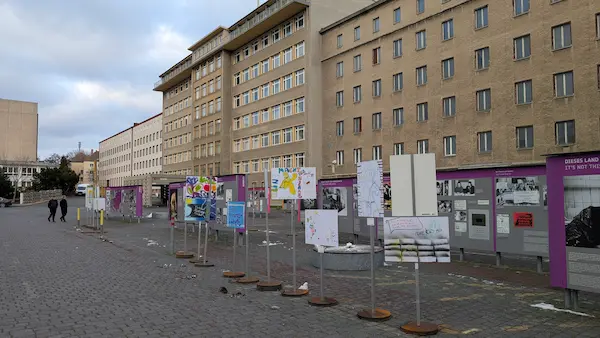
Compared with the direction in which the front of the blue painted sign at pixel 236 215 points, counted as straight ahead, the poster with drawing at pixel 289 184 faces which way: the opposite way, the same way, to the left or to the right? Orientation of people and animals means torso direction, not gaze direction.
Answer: the same way

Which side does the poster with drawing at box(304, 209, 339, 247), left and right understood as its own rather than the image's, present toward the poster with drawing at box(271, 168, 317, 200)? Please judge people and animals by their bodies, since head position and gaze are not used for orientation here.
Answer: right

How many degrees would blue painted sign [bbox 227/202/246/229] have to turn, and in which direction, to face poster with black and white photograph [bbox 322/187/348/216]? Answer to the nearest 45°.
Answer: approximately 135° to its left

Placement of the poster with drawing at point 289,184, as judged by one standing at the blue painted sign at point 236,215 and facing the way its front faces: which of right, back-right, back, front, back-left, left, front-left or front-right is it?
front-left

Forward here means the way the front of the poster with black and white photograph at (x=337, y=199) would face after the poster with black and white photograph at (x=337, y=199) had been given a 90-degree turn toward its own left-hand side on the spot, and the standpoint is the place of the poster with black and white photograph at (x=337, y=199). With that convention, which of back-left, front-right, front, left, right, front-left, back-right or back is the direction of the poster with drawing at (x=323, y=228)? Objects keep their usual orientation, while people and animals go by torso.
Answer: right

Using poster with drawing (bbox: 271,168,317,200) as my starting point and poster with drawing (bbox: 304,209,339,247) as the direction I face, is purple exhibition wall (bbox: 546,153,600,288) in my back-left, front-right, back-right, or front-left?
front-left

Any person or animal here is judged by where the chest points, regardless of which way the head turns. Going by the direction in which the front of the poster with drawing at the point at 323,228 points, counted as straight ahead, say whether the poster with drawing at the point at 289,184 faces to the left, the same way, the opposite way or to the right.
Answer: the same way

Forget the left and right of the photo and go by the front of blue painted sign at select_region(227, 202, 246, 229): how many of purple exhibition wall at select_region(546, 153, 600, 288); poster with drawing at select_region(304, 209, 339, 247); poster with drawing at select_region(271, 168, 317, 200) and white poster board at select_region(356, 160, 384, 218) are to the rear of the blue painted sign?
0

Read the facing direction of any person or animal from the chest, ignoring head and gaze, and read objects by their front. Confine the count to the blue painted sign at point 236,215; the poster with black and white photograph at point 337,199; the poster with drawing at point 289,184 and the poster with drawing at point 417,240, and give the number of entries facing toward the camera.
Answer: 4

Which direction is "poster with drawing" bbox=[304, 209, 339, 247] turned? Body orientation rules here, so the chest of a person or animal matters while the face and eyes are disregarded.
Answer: toward the camera

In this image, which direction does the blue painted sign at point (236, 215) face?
toward the camera

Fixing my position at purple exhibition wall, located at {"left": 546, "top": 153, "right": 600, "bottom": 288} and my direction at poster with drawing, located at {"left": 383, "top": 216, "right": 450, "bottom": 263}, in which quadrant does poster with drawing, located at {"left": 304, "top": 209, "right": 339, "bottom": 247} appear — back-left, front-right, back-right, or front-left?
front-right

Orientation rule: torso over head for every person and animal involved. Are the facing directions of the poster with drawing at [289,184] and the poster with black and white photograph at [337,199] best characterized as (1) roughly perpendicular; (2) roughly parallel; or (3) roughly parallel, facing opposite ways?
roughly parallel

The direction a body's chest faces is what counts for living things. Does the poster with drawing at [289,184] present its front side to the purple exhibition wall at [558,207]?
no

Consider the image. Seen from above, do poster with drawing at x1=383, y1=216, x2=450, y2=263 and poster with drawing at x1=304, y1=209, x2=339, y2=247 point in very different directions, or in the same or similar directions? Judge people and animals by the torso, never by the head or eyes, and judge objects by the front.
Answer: same or similar directions

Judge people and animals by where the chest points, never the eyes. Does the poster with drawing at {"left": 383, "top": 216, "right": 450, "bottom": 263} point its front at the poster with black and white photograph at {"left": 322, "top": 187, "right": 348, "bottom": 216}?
no

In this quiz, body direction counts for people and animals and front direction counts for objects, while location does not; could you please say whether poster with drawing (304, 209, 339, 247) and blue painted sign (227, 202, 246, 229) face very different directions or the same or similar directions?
same or similar directions

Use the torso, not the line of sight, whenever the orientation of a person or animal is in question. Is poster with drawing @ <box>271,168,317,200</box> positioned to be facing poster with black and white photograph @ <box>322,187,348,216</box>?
no
